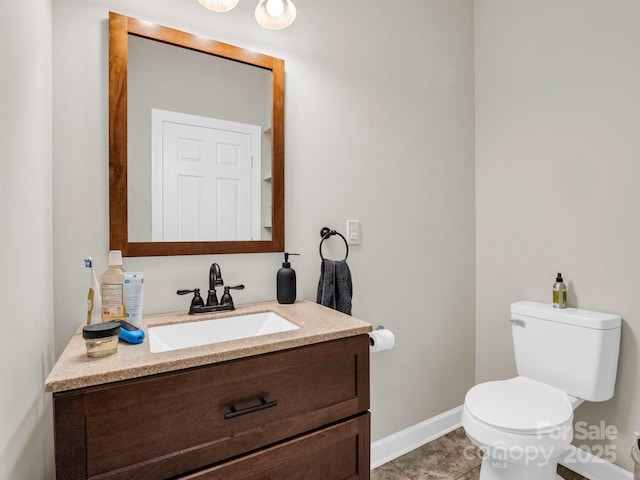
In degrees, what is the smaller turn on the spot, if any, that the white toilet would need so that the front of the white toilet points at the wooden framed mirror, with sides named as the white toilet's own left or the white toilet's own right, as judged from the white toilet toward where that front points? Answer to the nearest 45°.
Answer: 0° — it already faces it

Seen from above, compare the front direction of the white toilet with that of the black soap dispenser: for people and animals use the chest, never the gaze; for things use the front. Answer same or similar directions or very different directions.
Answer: very different directions

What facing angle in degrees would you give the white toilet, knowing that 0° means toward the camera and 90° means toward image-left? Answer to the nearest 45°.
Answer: approximately 45°
